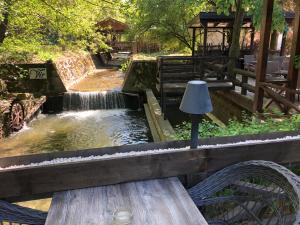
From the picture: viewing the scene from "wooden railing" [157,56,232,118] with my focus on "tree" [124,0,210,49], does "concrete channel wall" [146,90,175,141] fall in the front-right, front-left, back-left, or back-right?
back-left

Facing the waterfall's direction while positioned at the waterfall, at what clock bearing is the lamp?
The lamp is roughly at 12 o'clock from the waterfall.

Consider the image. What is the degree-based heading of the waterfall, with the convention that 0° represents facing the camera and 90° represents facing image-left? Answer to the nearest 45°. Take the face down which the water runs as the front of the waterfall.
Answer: approximately 0°

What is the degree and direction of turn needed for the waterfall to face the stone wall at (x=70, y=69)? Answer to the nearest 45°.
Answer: approximately 180°

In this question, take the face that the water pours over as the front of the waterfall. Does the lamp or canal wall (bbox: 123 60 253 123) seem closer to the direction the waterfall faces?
the lamp

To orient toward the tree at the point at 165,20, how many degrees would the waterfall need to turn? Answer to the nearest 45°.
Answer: approximately 135° to its left

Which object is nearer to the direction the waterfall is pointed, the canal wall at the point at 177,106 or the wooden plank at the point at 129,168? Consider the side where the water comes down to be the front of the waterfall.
the wooden plank

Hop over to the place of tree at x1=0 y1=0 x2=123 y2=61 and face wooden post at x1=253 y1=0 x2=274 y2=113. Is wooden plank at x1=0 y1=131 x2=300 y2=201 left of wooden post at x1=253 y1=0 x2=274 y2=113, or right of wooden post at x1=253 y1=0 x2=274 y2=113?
right

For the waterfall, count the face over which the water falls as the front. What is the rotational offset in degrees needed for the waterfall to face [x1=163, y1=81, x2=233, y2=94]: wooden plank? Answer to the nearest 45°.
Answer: approximately 45° to its left

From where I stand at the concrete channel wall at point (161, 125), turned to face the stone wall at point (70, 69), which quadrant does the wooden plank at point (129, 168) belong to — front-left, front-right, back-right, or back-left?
back-left

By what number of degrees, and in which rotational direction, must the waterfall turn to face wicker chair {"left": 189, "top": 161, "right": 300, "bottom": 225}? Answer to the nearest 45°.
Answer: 0° — it already faces it

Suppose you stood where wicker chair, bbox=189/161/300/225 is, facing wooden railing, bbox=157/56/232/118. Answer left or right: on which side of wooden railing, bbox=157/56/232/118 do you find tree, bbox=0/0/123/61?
left

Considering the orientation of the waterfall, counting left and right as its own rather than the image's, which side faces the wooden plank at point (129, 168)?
front

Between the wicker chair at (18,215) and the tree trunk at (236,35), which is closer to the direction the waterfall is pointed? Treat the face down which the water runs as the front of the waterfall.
the wicker chair

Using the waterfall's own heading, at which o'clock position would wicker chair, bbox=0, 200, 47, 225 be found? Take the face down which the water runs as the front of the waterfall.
The wicker chair is roughly at 12 o'clock from the waterfall.
